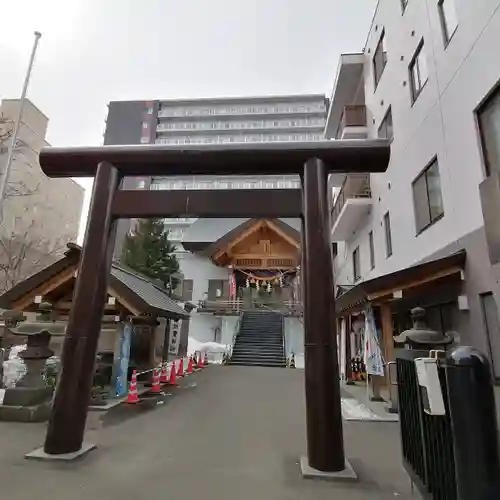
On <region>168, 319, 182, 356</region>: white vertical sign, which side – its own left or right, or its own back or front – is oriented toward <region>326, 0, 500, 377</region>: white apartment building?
front

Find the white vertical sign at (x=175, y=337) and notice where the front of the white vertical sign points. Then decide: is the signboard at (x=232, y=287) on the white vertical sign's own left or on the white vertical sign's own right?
on the white vertical sign's own left

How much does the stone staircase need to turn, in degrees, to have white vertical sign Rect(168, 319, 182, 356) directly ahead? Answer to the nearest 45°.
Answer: approximately 90° to its right

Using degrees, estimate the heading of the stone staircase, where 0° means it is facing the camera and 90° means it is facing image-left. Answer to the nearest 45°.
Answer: approximately 0°

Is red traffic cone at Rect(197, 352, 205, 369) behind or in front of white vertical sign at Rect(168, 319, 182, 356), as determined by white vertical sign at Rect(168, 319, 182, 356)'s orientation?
in front

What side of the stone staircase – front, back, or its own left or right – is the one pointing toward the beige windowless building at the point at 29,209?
right

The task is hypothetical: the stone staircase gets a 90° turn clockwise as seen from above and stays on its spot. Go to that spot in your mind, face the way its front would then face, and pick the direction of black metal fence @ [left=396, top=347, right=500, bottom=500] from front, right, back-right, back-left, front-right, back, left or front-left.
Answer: left

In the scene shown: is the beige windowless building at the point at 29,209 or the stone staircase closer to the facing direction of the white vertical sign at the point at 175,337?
the stone staircase

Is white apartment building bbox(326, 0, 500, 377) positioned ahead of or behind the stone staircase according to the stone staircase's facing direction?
ahead

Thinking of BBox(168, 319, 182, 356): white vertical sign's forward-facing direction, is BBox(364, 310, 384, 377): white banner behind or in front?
in front
